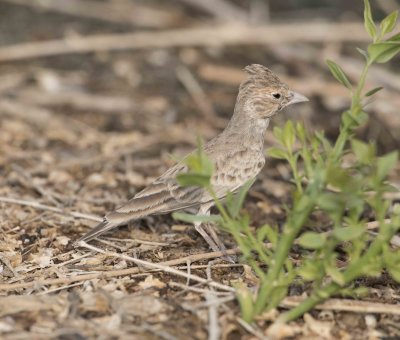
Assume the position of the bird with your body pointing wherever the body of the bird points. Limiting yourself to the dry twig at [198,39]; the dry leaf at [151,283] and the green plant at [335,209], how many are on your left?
1

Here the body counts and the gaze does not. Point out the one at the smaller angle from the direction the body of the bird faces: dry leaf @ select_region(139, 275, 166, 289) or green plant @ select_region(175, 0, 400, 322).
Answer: the green plant

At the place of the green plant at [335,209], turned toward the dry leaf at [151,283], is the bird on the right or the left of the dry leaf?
right

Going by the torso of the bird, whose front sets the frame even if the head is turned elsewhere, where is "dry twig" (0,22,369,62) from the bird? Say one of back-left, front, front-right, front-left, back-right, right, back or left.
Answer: left

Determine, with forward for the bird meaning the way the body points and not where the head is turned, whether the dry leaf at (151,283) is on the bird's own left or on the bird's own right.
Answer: on the bird's own right

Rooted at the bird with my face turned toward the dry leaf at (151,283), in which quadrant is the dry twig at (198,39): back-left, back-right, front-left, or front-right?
back-right

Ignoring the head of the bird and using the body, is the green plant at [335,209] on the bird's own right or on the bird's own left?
on the bird's own right

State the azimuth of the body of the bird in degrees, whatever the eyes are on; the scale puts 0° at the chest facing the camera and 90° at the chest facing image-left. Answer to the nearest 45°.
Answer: approximately 270°
